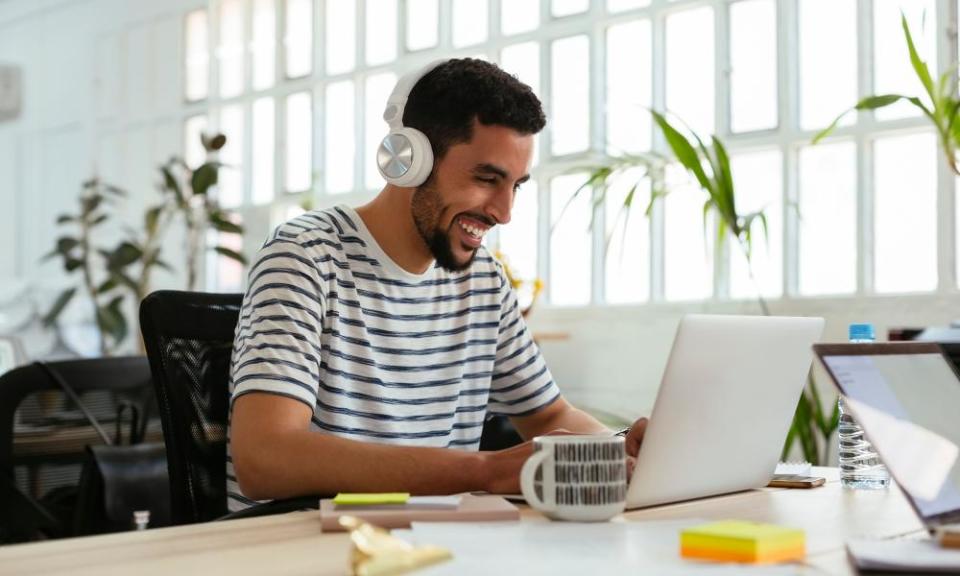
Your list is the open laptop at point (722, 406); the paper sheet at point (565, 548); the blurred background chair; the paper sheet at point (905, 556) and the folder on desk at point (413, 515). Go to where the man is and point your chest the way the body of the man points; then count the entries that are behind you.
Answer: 1

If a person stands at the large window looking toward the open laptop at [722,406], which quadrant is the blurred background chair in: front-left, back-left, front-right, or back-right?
front-right

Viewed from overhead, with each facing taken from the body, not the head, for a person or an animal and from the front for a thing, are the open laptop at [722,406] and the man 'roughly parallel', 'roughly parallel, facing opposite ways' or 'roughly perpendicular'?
roughly parallel, facing opposite ways

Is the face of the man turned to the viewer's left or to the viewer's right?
to the viewer's right

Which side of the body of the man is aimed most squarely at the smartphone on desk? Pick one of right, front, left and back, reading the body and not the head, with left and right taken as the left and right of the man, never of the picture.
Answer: front

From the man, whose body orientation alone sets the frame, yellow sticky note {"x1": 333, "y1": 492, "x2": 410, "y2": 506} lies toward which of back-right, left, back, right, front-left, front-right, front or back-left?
front-right

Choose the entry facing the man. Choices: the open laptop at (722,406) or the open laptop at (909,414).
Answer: the open laptop at (722,406)

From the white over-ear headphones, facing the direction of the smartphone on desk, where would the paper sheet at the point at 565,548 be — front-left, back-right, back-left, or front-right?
front-right

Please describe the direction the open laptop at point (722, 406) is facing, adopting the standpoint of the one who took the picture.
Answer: facing away from the viewer and to the left of the viewer

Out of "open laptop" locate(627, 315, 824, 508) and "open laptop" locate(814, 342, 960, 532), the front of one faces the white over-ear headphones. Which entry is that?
"open laptop" locate(627, 315, 824, 508)
